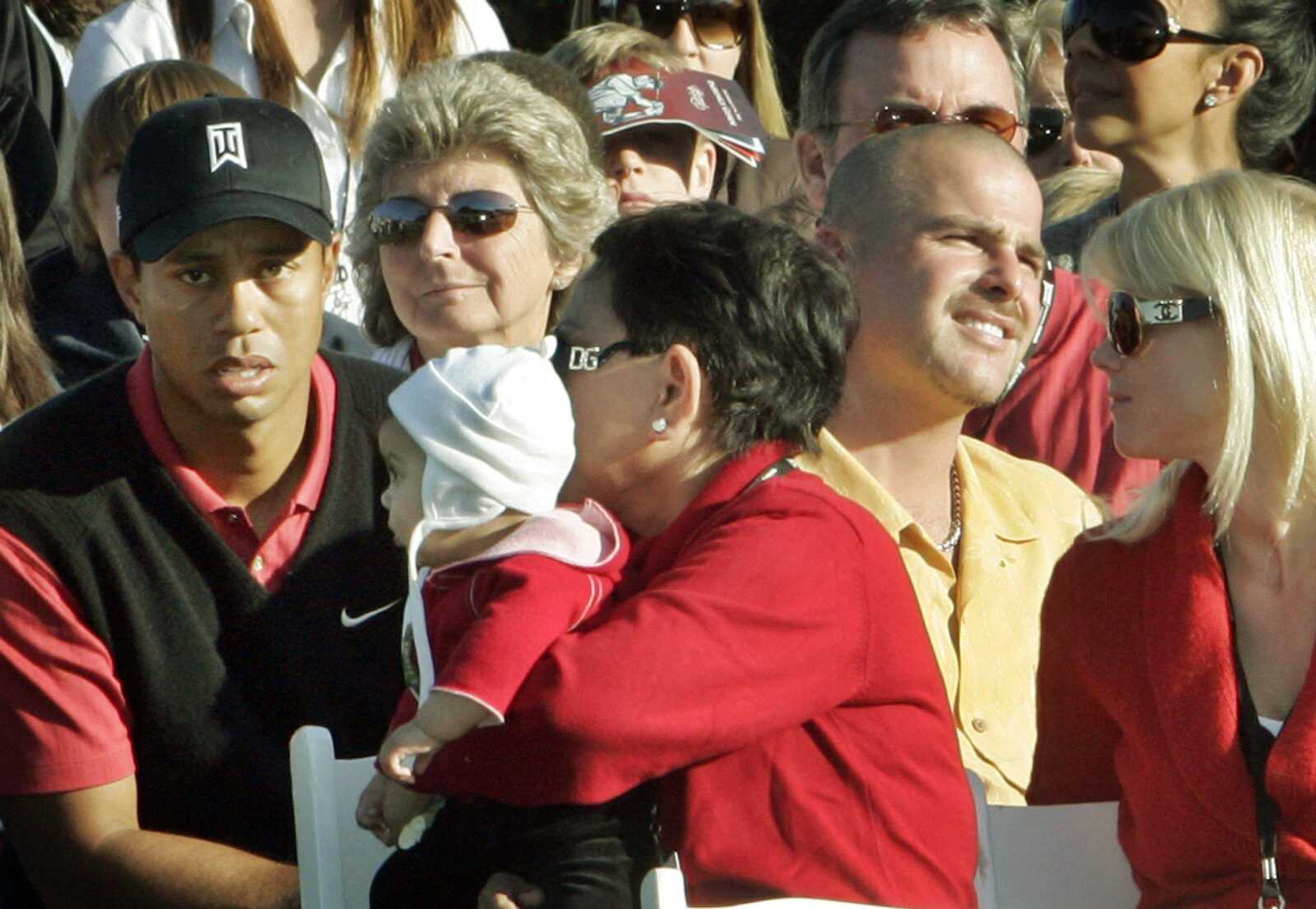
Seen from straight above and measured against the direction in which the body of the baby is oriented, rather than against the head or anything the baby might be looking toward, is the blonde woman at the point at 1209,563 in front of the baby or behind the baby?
behind

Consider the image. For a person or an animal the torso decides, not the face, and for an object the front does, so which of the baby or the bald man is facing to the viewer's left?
the baby

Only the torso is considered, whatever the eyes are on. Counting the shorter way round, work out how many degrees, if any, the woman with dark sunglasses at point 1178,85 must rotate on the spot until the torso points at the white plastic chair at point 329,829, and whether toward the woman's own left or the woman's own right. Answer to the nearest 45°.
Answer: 0° — they already face it

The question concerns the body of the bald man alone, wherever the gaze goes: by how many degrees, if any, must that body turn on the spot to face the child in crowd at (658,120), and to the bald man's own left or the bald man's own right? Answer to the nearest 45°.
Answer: approximately 180°

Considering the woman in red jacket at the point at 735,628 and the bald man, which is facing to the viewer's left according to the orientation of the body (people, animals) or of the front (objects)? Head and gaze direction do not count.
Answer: the woman in red jacket

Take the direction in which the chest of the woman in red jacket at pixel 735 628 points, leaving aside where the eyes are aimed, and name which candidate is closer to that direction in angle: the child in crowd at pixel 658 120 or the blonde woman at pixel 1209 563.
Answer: the child in crowd

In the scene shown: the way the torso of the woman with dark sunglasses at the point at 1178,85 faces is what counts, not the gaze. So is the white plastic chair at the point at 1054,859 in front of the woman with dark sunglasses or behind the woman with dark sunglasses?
in front

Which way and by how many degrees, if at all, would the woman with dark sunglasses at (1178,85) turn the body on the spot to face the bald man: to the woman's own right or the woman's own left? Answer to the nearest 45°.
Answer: approximately 45° to the woman's own left

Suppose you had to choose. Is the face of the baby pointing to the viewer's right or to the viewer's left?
to the viewer's left

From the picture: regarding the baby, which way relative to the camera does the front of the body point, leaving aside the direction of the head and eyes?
to the viewer's left

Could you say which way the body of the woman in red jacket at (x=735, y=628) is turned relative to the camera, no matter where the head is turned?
to the viewer's left

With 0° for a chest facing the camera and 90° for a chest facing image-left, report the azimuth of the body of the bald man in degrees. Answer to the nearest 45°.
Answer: approximately 315°

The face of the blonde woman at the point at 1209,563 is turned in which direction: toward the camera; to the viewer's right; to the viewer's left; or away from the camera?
to the viewer's left

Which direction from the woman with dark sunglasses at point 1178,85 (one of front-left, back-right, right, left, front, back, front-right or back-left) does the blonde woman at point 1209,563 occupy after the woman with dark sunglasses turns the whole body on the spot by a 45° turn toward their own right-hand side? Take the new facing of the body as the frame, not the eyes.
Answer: left

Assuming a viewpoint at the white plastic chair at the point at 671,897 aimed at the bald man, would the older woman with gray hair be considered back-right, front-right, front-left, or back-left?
front-left

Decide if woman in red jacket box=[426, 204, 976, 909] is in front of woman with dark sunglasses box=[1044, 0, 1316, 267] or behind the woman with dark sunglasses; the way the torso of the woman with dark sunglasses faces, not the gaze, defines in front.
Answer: in front

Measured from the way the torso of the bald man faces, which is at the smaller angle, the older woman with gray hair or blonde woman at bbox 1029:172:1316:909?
the blonde woman
